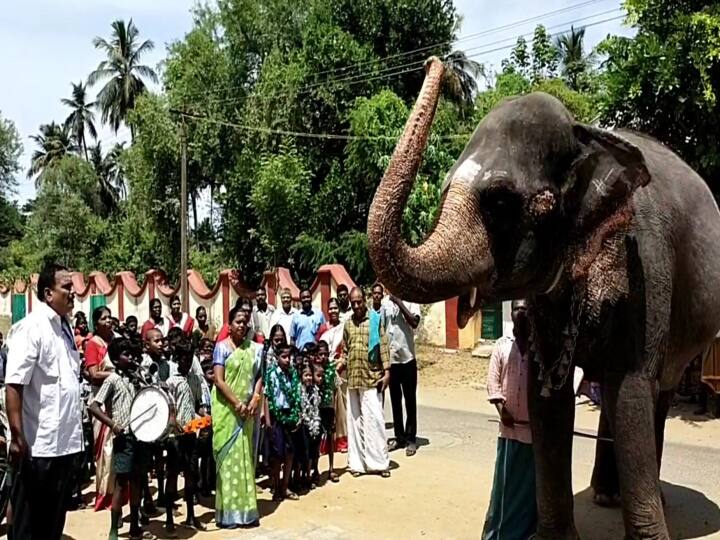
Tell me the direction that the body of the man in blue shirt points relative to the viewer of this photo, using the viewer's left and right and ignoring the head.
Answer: facing the viewer

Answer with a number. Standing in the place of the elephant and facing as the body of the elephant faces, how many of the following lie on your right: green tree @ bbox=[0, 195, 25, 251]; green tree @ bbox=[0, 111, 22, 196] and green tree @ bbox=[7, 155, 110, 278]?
3

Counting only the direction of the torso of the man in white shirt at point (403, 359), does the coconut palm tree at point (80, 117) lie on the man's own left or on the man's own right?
on the man's own right

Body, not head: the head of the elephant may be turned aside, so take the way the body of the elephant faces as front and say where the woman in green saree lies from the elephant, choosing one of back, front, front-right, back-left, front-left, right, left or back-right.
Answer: right

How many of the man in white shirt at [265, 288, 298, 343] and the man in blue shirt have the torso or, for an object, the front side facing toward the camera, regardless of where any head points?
2

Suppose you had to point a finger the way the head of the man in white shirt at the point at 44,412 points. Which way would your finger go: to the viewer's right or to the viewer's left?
to the viewer's right

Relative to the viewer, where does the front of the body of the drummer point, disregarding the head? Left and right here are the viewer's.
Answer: facing the viewer and to the right of the viewer

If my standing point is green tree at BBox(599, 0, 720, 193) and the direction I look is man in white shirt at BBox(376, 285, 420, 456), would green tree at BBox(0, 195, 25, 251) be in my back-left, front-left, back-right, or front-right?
front-right

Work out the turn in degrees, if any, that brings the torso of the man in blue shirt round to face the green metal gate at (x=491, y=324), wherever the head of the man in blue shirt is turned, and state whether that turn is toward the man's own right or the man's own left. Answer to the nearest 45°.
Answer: approximately 135° to the man's own left

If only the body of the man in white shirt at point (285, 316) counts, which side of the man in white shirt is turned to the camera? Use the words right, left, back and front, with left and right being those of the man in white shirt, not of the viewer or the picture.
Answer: front

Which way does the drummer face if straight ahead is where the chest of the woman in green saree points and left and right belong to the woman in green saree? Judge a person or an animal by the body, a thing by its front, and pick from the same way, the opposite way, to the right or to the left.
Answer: the same way
